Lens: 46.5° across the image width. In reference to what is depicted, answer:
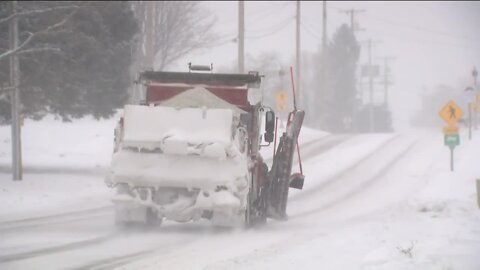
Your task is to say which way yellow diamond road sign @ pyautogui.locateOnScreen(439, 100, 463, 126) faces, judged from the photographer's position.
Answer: facing the viewer

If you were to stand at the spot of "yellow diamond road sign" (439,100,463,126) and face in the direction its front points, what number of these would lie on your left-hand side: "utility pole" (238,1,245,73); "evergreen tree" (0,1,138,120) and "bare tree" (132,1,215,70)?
0

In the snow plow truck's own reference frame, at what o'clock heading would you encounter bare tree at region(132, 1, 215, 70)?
The bare tree is roughly at 12 o'clock from the snow plow truck.

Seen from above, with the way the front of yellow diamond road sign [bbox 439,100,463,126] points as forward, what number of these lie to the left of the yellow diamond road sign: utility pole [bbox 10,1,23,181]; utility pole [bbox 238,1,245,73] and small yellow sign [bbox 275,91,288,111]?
0

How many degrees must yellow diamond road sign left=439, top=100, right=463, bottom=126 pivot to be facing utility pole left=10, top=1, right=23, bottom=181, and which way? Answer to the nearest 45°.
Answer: approximately 45° to its right

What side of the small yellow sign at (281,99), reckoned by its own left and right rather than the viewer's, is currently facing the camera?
front

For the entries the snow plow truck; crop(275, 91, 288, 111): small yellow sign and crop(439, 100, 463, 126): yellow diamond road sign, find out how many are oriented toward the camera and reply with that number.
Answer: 2

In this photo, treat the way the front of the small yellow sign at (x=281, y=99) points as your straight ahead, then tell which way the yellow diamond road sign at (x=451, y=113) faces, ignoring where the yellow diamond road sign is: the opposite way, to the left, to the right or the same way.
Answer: the same way

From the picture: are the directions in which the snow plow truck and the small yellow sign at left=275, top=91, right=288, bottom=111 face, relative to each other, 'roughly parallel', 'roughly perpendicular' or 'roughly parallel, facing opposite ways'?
roughly parallel, facing opposite ways

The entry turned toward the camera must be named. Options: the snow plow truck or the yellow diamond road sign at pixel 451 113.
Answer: the yellow diamond road sign

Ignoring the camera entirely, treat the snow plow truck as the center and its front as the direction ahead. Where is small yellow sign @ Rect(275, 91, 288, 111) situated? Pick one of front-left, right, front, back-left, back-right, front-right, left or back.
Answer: front

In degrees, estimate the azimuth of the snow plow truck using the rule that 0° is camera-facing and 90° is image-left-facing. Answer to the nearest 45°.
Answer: approximately 180°

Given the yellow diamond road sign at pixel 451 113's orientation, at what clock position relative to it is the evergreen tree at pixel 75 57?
The evergreen tree is roughly at 2 o'clock from the yellow diamond road sign.

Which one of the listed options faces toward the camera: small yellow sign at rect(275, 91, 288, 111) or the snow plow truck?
the small yellow sign

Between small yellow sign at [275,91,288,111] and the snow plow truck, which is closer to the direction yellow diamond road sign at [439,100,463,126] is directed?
the snow plow truck
